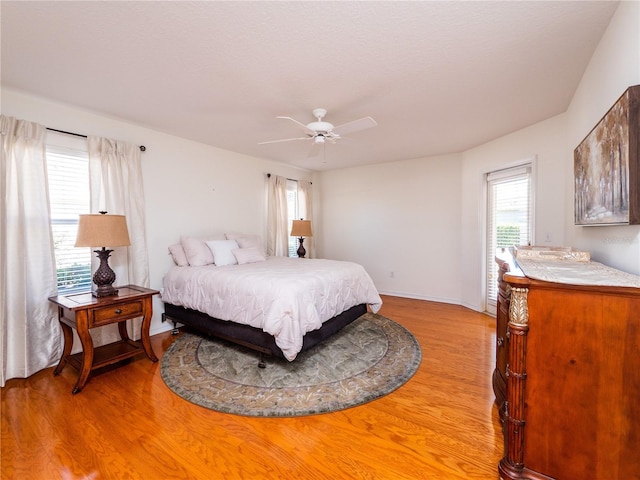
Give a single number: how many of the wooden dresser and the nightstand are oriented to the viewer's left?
1

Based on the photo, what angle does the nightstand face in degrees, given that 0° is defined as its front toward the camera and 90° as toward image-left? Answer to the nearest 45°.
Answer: approximately 315°

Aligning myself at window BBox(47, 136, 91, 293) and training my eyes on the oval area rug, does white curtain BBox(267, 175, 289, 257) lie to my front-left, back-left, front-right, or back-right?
front-left

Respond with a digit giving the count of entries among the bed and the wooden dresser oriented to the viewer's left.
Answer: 1

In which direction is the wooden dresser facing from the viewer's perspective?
to the viewer's left

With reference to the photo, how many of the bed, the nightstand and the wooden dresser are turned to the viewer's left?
1

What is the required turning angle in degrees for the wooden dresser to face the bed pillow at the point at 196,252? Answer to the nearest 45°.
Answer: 0° — it already faces it

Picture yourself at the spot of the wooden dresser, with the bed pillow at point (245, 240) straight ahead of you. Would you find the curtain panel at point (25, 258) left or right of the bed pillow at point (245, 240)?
left

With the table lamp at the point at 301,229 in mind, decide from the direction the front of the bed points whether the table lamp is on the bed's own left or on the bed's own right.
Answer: on the bed's own left

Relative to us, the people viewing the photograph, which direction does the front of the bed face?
facing the viewer and to the right of the viewer

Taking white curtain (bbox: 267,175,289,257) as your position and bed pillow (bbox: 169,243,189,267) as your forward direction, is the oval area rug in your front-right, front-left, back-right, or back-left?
front-left
